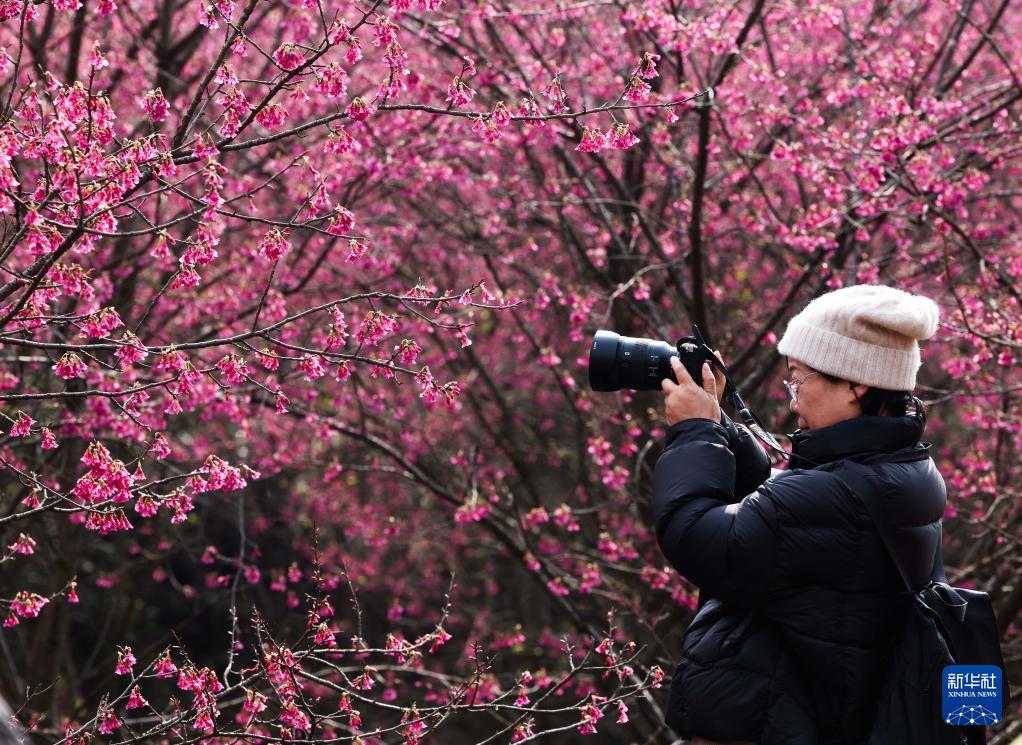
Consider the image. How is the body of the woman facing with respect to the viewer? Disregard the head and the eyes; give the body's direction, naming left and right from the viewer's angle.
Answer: facing to the left of the viewer
